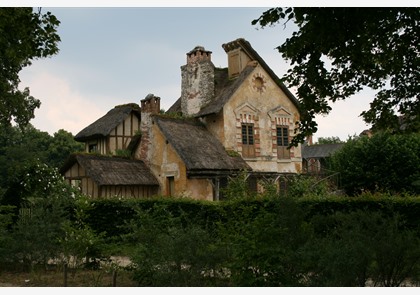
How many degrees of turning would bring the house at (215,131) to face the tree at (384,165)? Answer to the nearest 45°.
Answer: approximately 45° to its left

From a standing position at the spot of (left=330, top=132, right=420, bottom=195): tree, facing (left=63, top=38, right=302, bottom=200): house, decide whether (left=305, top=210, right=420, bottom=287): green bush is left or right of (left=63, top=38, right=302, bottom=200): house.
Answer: left

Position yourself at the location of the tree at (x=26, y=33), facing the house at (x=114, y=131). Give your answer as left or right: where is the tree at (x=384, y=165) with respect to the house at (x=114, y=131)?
right

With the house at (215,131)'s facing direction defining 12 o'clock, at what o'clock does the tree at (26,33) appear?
The tree is roughly at 2 o'clock from the house.

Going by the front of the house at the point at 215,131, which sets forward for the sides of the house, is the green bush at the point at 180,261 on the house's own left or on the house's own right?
on the house's own right
